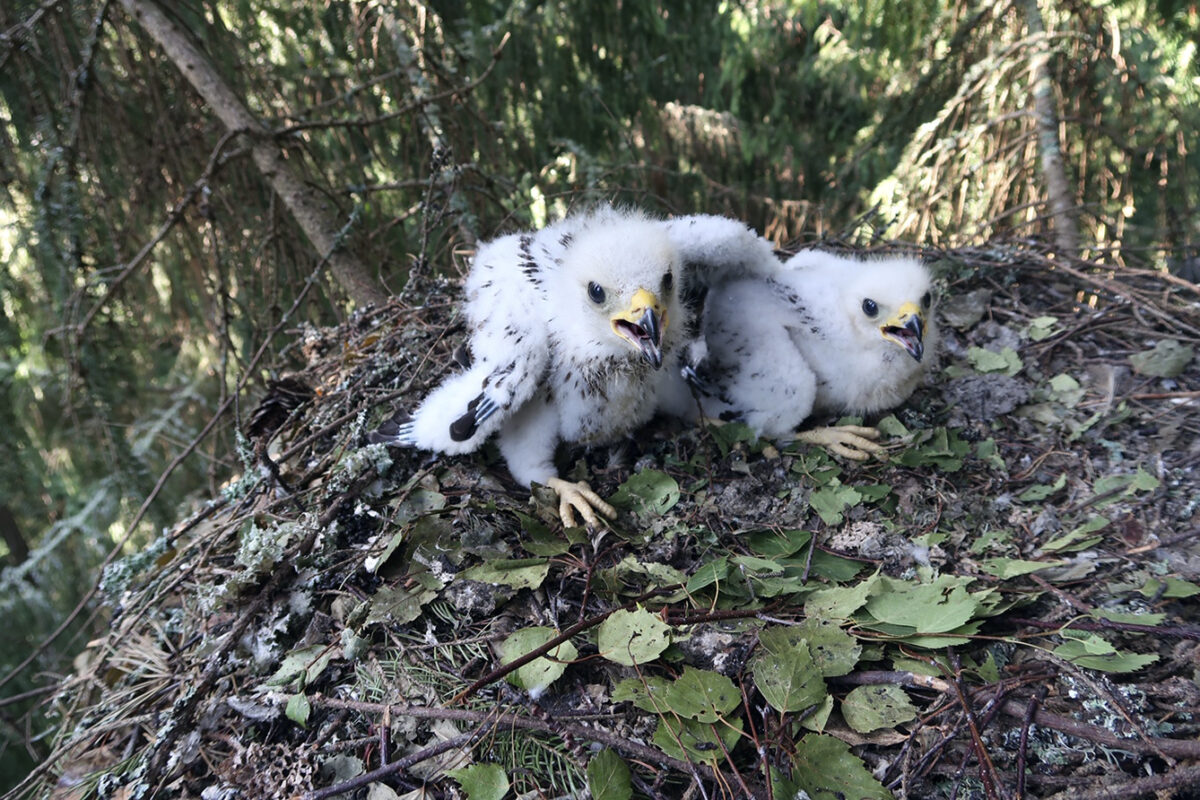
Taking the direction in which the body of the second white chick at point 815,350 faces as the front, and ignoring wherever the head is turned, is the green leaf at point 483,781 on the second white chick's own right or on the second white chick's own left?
on the second white chick's own right

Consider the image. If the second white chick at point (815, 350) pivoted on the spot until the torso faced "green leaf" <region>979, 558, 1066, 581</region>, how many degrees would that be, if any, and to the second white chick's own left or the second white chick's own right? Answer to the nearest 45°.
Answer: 0° — it already faces it

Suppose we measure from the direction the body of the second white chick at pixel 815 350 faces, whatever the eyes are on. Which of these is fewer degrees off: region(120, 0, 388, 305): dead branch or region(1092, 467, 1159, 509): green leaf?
the green leaf

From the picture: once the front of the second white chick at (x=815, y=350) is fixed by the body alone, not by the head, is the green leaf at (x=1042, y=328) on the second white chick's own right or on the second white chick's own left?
on the second white chick's own left

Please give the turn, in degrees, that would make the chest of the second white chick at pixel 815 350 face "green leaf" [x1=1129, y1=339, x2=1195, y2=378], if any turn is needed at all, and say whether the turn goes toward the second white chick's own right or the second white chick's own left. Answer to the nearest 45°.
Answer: approximately 45° to the second white chick's own left

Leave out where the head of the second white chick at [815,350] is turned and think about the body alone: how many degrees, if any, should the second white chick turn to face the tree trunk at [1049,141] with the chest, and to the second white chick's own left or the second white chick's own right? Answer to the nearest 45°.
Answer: approximately 90° to the second white chick's own left

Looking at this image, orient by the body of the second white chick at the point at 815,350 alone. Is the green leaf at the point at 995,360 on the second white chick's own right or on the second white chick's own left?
on the second white chick's own left

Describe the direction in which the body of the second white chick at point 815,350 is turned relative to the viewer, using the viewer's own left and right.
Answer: facing the viewer and to the right of the viewer

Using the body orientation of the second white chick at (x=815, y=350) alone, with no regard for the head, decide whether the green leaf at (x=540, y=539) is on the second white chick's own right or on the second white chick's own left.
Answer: on the second white chick's own right

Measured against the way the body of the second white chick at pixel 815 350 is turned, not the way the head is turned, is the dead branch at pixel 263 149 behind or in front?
behind

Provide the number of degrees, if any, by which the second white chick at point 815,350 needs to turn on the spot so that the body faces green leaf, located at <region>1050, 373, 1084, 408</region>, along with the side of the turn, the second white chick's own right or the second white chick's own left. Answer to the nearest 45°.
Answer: approximately 45° to the second white chick's own left

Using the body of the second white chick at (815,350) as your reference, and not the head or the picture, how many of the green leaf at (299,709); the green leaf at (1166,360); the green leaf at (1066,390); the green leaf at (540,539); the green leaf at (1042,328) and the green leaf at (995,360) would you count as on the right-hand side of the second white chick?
2

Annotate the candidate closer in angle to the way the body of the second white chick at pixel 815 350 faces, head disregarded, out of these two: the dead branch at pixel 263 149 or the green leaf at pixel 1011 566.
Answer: the green leaf

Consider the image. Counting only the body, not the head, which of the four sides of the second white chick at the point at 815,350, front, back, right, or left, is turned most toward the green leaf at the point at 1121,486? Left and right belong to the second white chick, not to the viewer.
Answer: front

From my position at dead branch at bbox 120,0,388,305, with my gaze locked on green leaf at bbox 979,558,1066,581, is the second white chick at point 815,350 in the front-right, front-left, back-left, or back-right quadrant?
front-left
